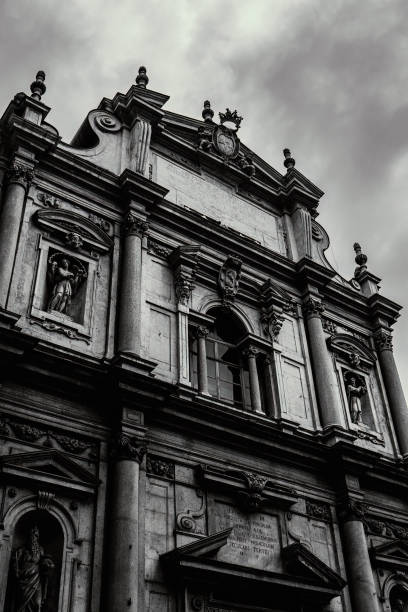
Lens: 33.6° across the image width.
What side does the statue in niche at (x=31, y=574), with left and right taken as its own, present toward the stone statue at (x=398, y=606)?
left
